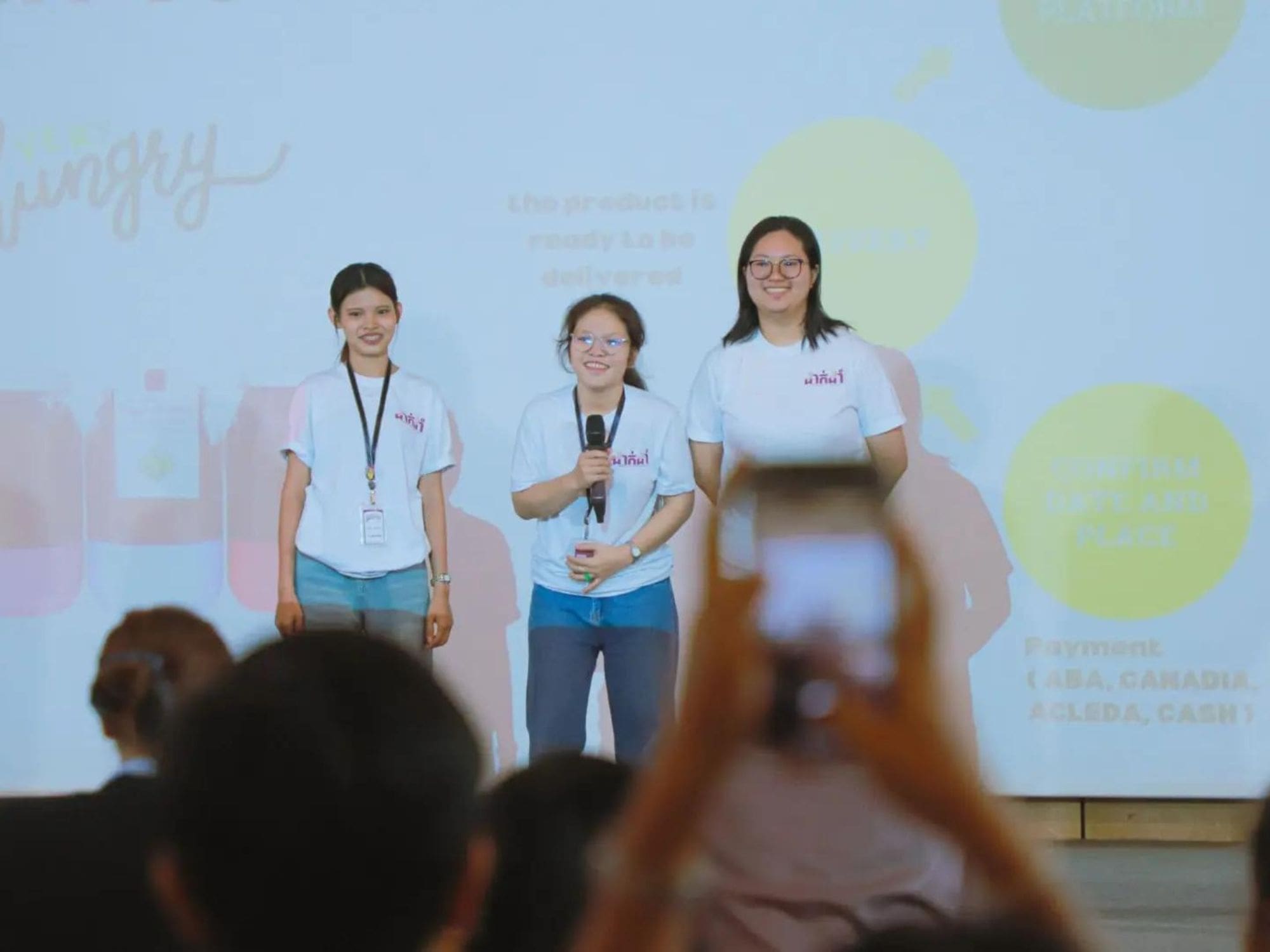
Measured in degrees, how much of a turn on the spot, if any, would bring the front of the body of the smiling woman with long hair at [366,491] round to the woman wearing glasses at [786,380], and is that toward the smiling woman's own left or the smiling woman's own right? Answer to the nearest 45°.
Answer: approximately 90° to the smiling woman's own left

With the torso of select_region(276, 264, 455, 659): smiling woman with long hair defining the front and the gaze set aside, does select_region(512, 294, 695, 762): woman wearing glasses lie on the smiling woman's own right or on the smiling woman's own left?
on the smiling woman's own left

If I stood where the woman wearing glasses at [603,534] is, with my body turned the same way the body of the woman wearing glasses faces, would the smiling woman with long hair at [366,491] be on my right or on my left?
on my right

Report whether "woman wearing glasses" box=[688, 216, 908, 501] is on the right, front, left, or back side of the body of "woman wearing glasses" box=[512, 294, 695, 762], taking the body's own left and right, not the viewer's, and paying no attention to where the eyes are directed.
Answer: left

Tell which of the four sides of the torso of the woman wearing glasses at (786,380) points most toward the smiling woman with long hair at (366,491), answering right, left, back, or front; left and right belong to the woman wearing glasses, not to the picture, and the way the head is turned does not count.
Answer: right

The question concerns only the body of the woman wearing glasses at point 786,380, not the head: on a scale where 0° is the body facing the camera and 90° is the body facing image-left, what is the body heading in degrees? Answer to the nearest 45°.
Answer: approximately 0°

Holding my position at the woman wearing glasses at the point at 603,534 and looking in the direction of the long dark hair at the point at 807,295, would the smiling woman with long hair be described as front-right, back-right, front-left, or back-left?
back-left
